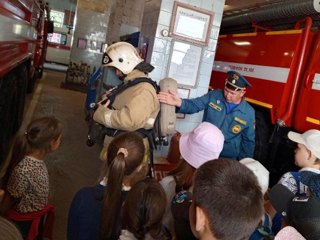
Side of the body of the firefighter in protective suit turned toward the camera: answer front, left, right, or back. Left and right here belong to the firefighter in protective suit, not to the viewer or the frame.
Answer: left

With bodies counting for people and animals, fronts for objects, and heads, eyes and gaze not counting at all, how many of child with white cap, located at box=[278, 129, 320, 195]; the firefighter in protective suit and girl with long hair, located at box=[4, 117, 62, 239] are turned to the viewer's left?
2

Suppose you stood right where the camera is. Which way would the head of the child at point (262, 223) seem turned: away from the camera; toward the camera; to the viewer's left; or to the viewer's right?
away from the camera

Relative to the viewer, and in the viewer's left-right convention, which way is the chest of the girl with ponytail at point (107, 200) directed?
facing away from the viewer and to the right of the viewer

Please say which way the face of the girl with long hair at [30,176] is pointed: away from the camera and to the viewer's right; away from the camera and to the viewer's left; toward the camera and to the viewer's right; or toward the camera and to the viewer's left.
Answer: away from the camera and to the viewer's right

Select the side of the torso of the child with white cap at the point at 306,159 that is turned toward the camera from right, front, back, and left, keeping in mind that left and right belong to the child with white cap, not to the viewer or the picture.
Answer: left

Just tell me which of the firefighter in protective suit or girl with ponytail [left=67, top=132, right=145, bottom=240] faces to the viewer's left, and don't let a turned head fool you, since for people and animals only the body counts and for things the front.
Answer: the firefighter in protective suit

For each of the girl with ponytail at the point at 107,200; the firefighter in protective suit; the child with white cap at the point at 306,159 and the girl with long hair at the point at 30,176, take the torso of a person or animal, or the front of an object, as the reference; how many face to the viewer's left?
2

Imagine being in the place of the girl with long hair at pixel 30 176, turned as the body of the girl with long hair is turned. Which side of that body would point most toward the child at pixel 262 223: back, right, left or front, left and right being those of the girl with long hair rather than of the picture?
right

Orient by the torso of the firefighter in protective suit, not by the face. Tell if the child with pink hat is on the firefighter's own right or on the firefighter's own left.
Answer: on the firefighter's own left
